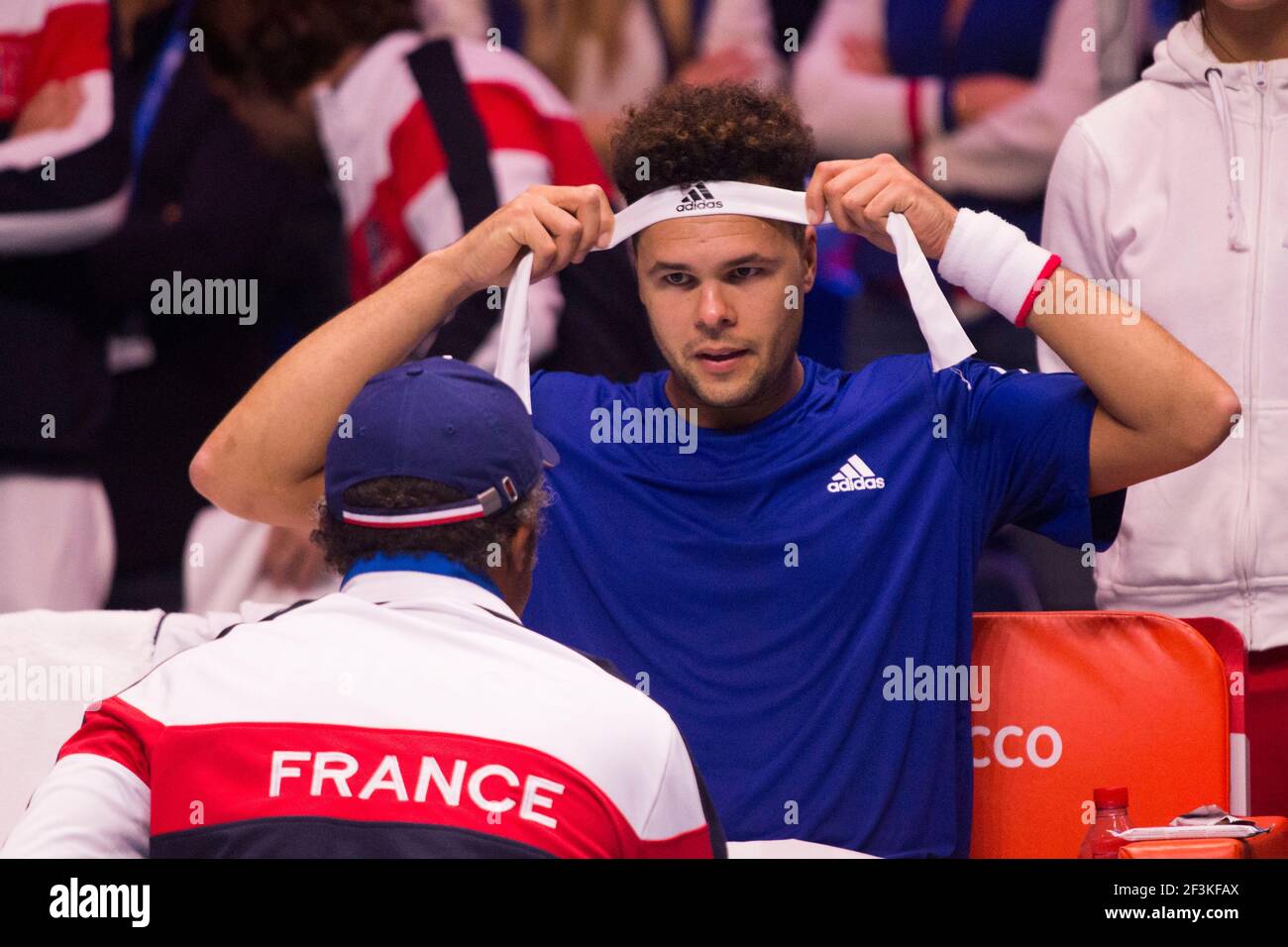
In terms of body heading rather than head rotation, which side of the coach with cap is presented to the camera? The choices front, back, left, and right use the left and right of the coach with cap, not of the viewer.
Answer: back

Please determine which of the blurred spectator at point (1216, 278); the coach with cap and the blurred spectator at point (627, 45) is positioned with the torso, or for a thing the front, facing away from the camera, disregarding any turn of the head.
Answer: the coach with cap

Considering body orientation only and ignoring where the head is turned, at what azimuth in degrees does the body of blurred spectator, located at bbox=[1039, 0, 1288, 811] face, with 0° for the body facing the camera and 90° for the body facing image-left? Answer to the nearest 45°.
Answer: approximately 0°

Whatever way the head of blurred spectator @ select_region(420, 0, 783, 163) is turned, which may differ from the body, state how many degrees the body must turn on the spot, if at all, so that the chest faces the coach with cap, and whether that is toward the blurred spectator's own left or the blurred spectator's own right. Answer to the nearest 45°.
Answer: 0° — they already face them

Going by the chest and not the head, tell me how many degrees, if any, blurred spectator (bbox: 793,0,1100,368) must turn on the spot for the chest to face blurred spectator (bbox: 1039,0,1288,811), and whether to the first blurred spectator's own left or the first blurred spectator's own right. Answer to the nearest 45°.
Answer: approximately 45° to the first blurred spectator's own left

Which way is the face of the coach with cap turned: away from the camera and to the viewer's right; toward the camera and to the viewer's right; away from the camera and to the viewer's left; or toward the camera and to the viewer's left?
away from the camera and to the viewer's right

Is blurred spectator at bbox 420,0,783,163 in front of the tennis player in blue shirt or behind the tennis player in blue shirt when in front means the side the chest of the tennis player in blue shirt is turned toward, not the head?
behind

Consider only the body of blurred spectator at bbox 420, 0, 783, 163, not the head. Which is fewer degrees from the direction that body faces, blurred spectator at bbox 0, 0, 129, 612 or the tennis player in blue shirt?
the tennis player in blue shirt

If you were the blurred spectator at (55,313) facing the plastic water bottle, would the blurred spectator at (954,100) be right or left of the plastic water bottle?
left

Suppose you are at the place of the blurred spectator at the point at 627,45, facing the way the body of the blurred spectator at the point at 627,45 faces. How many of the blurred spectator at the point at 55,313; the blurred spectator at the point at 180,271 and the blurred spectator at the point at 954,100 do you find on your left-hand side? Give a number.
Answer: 1
